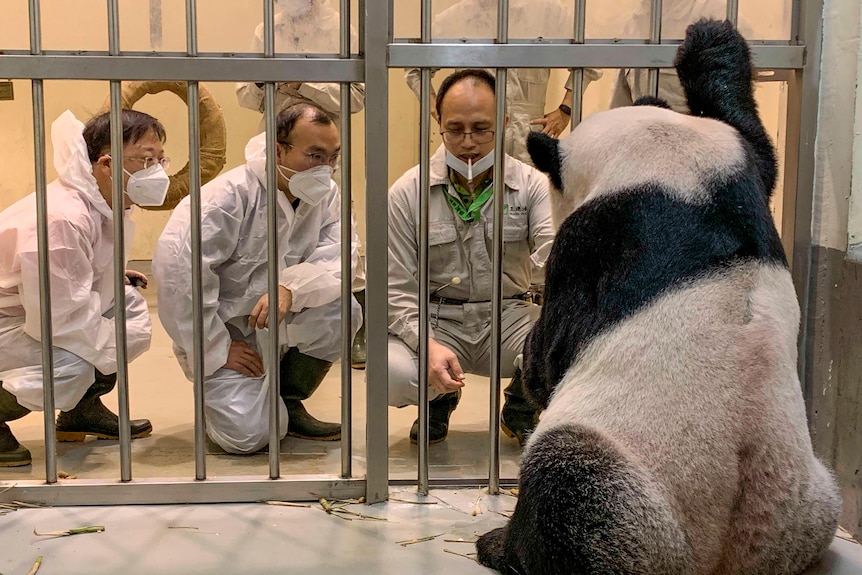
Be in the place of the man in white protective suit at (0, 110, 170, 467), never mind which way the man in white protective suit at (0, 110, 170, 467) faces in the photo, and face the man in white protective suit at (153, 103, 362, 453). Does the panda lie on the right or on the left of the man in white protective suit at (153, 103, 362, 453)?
right

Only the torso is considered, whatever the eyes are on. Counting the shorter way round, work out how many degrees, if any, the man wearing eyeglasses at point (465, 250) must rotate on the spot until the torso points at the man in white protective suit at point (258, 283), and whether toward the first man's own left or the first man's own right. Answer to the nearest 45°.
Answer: approximately 90° to the first man's own right

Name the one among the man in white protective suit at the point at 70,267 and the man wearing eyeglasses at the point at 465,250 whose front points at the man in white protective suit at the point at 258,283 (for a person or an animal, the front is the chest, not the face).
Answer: the man in white protective suit at the point at 70,267

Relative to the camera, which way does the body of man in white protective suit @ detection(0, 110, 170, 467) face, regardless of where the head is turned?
to the viewer's right

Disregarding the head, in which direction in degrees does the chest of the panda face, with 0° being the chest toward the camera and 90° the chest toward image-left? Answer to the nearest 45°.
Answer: approximately 135°

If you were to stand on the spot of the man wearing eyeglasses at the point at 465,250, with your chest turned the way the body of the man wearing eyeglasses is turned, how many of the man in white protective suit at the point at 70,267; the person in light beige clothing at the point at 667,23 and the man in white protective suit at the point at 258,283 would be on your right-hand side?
2

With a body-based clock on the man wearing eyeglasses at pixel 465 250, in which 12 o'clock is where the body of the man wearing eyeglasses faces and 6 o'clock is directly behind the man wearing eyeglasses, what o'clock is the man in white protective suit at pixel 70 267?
The man in white protective suit is roughly at 3 o'clock from the man wearing eyeglasses.

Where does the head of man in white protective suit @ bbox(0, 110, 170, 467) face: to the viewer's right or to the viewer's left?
to the viewer's right

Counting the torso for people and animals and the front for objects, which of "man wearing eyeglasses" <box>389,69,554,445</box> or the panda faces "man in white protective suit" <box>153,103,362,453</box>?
the panda

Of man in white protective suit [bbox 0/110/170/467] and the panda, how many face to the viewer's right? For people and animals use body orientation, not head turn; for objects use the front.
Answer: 1

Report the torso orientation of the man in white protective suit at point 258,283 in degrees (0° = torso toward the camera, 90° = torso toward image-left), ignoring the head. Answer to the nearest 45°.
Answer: approximately 315°

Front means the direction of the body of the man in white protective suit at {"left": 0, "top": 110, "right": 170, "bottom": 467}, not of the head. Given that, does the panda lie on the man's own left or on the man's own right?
on the man's own right

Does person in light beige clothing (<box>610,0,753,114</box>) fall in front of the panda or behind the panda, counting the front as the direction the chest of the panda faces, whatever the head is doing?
in front

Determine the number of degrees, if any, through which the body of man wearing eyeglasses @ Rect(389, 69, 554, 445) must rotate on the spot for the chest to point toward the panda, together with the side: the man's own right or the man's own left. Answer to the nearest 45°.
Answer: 0° — they already face it
